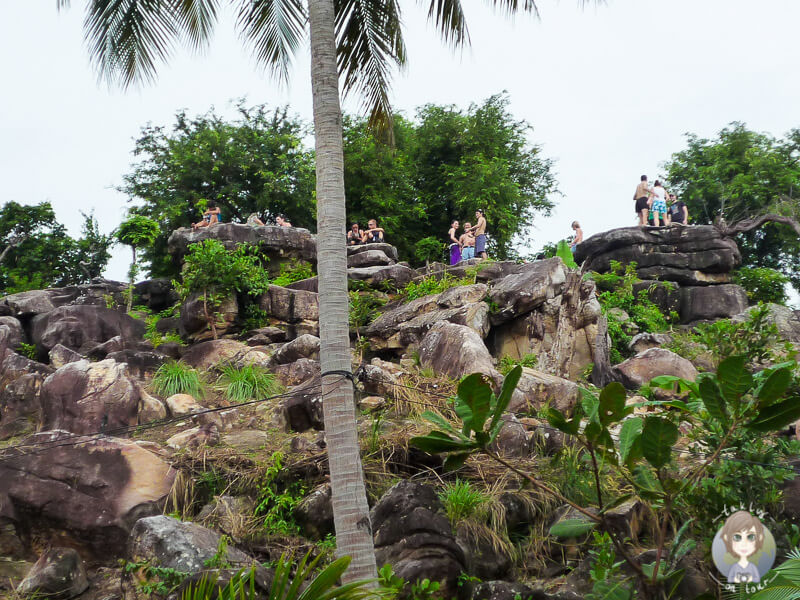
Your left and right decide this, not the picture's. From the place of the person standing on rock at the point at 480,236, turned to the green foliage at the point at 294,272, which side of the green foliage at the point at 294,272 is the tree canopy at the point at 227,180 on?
right

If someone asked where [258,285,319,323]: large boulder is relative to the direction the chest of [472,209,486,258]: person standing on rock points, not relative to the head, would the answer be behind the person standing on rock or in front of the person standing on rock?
in front

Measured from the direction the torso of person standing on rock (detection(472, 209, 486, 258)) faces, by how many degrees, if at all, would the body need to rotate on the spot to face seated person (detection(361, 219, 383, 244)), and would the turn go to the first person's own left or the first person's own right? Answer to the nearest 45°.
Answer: approximately 45° to the first person's own right
